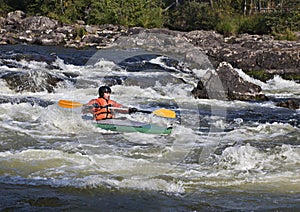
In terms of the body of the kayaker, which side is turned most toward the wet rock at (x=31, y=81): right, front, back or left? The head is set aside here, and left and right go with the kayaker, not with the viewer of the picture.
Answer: back

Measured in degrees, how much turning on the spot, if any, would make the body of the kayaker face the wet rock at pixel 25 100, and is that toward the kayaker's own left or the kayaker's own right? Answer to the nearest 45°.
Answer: approximately 180°

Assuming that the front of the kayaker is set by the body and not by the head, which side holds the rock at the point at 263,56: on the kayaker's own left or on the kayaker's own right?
on the kayaker's own left

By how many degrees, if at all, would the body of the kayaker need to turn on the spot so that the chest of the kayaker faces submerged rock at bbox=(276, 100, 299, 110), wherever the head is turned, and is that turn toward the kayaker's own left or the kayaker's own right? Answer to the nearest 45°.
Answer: approximately 90° to the kayaker's own left

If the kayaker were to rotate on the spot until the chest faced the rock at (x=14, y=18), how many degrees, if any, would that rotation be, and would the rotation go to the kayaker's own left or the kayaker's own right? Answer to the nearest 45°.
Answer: approximately 135° to the kayaker's own left

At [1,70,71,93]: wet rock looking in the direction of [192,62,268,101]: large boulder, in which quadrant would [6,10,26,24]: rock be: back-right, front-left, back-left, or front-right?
back-left
